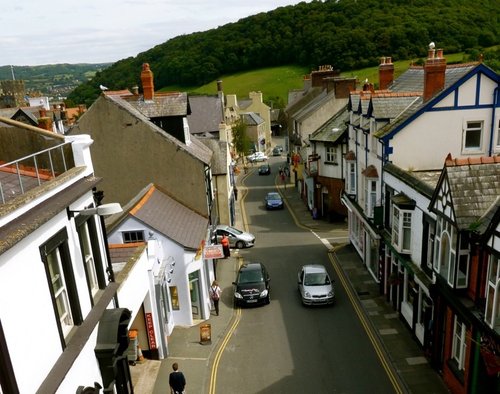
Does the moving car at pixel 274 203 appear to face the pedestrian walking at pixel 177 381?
yes

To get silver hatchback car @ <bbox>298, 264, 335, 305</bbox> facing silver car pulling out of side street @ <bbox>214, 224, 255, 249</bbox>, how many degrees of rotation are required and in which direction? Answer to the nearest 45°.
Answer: approximately 135° to its right

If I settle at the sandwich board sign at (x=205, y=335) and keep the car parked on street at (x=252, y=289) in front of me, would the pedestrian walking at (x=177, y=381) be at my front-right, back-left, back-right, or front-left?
back-right

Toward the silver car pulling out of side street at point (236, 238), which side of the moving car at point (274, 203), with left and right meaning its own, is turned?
front

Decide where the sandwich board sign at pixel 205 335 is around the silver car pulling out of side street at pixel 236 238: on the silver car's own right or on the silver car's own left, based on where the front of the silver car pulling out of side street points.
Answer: on the silver car's own right

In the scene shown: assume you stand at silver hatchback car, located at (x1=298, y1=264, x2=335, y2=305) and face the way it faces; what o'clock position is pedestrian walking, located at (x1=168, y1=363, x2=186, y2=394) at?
The pedestrian walking is roughly at 1 o'clock from the silver hatchback car.

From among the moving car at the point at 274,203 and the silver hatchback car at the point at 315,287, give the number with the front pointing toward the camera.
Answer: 2

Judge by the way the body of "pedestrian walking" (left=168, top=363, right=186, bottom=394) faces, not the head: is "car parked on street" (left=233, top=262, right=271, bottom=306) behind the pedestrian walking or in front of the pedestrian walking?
in front

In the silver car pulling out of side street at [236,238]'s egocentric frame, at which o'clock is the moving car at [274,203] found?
the moving car at [274,203] is roughly at 8 o'clock from the silver car pulling out of side street at [236,238].

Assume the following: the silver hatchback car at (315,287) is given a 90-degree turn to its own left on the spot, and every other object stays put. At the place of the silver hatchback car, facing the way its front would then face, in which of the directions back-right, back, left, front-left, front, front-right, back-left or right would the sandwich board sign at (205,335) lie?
back-right

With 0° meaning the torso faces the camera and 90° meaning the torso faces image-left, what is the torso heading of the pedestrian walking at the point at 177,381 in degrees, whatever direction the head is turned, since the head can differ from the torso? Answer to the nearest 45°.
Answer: approximately 180°
